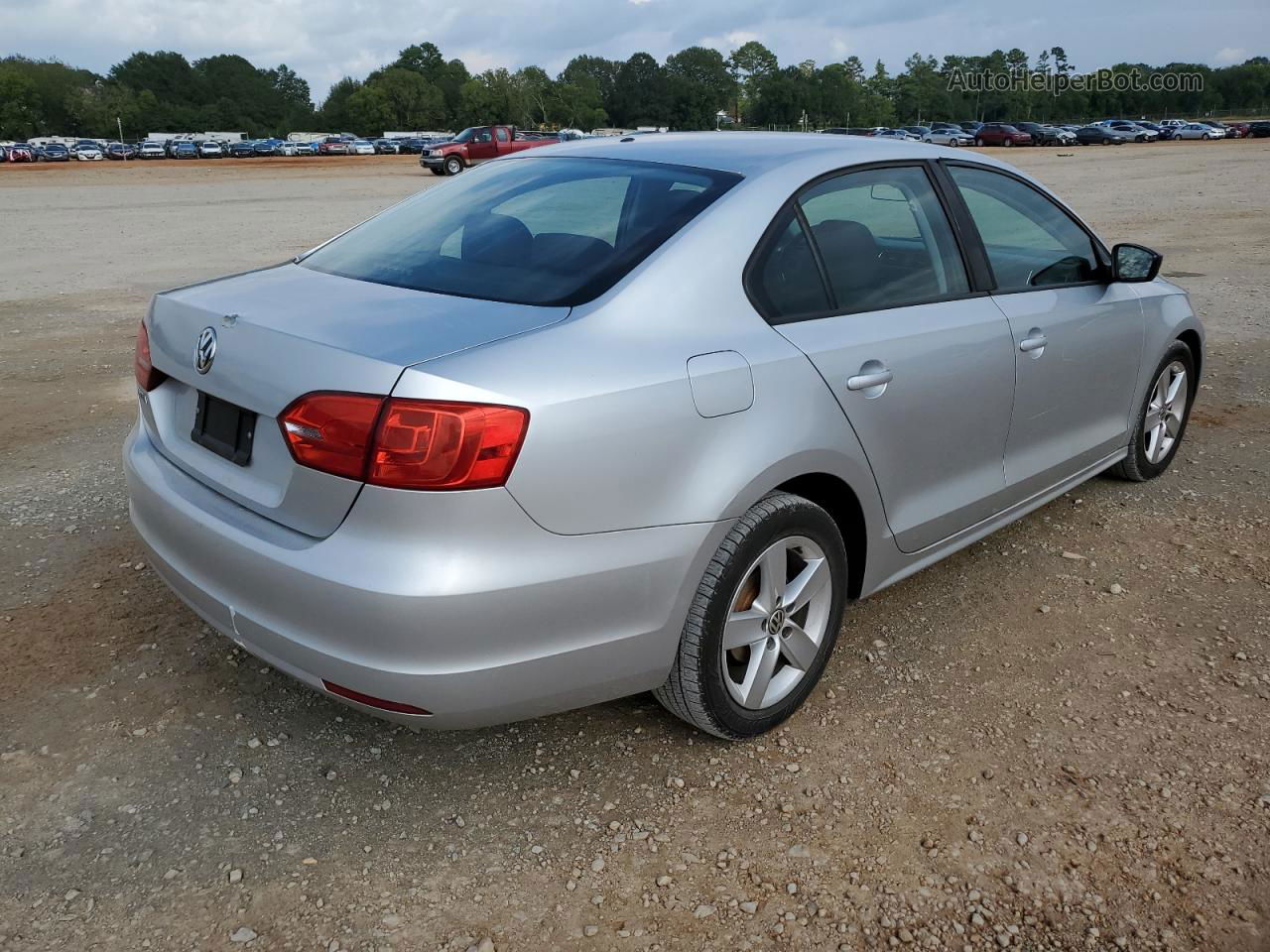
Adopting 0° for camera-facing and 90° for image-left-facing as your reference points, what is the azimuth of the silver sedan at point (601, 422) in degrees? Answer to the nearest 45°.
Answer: approximately 225°

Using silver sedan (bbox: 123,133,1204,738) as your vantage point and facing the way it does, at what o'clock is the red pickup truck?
The red pickup truck is roughly at 10 o'clock from the silver sedan.

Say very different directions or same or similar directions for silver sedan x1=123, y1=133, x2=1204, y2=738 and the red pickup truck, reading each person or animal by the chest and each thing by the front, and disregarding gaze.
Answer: very different directions

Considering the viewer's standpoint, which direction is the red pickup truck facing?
facing the viewer and to the left of the viewer

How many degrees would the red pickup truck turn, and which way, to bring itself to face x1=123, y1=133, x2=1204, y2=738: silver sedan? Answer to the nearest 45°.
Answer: approximately 45° to its left
